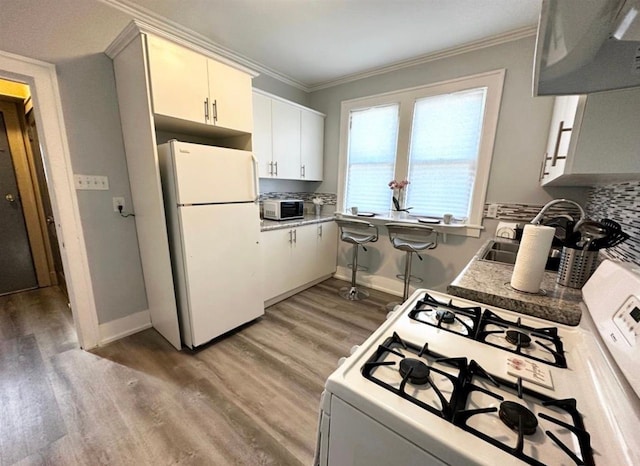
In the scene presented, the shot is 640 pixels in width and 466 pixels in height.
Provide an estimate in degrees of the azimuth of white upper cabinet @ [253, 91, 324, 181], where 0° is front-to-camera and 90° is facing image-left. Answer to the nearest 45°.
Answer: approximately 315°

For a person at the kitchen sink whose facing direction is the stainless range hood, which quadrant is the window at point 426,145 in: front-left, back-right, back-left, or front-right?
back-right

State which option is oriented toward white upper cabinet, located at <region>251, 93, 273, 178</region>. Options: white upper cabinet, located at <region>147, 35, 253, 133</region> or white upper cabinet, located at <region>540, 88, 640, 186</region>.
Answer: white upper cabinet, located at <region>540, 88, 640, 186</region>

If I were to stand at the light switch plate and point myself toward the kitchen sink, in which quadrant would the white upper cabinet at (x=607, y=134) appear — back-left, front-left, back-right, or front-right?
front-right

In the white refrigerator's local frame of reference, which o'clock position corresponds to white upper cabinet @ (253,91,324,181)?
The white upper cabinet is roughly at 9 o'clock from the white refrigerator.

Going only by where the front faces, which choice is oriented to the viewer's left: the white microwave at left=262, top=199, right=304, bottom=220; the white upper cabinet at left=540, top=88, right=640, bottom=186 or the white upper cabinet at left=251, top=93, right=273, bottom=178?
the white upper cabinet at left=540, top=88, right=640, bottom=186

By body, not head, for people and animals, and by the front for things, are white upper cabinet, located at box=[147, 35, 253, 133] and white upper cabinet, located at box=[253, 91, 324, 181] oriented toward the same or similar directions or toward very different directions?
same or similar directions

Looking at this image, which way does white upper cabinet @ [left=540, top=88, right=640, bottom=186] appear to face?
to the viewer's left

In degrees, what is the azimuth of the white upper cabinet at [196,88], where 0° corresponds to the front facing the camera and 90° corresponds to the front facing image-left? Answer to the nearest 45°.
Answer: approximately 315°

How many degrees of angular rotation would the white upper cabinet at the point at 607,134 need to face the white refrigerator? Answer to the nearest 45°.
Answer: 0° — it already faces it

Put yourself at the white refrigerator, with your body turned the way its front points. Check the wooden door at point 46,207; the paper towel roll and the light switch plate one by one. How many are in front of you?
1

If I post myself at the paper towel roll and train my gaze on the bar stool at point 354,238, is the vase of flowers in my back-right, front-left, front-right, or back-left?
front-right

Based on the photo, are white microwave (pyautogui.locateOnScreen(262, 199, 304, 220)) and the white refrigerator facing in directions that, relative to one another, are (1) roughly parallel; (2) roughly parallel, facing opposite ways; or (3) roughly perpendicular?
roughly parallel

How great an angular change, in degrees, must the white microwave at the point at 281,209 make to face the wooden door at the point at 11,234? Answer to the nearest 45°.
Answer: approximately 135° to its right

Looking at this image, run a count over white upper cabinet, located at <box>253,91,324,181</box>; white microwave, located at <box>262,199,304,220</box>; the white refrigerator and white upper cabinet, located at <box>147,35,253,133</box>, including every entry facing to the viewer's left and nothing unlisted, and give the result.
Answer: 0

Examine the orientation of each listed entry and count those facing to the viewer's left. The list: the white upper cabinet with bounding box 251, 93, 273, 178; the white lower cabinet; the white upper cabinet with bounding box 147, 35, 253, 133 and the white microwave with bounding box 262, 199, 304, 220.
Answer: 0

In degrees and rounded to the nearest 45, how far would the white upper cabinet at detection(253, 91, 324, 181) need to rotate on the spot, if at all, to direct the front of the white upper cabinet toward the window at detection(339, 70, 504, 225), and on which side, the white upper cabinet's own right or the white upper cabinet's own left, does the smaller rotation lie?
approximately 45° to the white upper cabinet's own left

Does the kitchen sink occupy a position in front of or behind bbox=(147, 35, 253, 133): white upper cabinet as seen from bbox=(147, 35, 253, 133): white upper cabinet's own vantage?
in front
